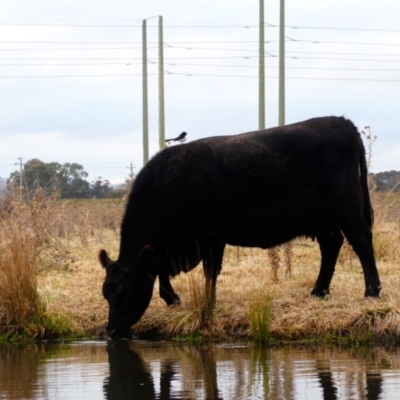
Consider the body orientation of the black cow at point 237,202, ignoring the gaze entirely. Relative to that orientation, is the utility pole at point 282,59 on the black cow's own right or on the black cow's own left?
on the black cow's own right

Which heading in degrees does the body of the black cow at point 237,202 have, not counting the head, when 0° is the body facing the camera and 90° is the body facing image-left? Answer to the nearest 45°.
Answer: approximately 90°

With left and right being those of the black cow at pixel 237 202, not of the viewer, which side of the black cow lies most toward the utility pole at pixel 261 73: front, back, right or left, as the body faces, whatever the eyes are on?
right
